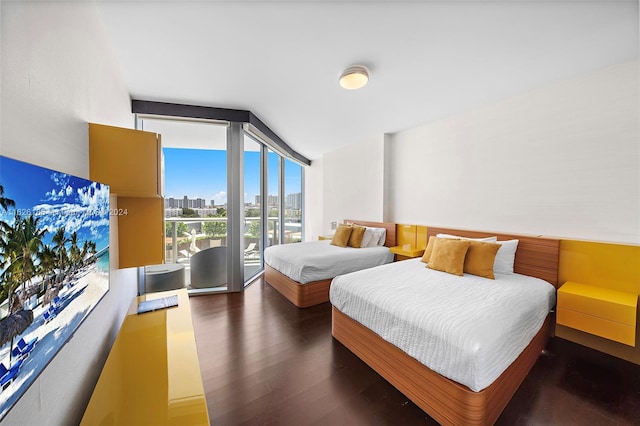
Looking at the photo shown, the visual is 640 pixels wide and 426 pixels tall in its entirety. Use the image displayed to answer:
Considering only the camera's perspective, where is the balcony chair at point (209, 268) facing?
facing away from the viewer and to the left of the viewer

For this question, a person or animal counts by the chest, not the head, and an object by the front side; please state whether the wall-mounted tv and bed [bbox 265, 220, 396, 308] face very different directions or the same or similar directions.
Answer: very different directions

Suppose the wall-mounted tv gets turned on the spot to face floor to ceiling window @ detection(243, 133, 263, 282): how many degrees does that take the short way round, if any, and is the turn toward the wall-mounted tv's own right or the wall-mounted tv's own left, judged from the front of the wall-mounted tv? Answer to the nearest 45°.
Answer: approximately 45° to the wall-mounted tv's own left

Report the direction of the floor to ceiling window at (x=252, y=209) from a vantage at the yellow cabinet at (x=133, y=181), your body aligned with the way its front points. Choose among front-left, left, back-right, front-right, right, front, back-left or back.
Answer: front-left

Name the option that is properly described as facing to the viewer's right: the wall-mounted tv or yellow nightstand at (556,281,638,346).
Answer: the wall-mounted tv

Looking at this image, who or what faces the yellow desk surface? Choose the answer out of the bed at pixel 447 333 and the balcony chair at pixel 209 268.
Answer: the bed

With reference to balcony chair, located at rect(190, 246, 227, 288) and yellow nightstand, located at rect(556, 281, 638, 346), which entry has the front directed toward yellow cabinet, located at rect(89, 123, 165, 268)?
the yellow nightstand

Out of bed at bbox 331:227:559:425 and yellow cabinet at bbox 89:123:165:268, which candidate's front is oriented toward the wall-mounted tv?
the bed

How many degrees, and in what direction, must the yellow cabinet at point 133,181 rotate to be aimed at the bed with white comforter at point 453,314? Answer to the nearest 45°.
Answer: approximately 45° to its right

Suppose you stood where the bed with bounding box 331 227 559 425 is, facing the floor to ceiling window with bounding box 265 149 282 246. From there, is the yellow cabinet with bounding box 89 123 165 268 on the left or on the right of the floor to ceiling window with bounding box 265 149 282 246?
left

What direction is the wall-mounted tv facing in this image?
to the viewer's right

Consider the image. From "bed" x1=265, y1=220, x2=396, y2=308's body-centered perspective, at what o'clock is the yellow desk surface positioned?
The yellow desk surface is roughly at 11 o'clock from the bed.

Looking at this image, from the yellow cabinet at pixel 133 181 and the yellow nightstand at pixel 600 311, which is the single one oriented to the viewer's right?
the yellow cabinet

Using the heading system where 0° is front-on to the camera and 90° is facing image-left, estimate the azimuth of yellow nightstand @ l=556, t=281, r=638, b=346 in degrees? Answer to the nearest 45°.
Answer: approximately 45°
